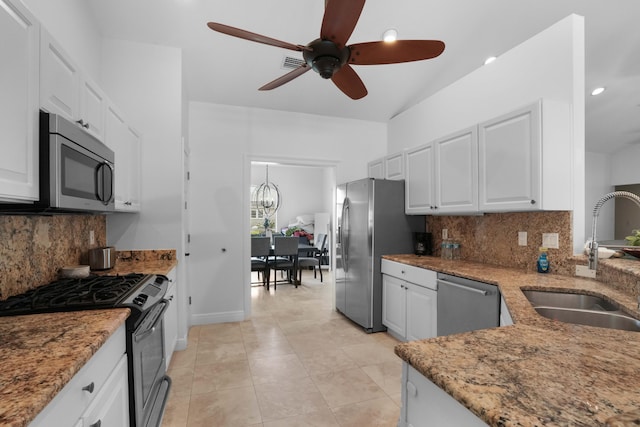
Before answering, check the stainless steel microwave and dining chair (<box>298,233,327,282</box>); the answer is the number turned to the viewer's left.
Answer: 1

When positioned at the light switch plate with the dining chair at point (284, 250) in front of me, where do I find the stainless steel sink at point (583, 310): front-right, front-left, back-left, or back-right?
back-left

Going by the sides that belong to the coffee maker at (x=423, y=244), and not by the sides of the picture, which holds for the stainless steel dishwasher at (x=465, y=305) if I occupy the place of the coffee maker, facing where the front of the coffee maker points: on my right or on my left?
on my left

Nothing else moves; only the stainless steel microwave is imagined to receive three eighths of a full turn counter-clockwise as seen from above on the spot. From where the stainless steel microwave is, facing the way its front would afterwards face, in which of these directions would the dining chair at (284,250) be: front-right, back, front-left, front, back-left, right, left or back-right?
front-right

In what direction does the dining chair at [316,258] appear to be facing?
to the viewer's left

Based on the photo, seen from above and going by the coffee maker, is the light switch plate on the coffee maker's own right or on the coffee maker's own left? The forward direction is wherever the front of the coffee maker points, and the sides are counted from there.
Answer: on the coffee maker's own left

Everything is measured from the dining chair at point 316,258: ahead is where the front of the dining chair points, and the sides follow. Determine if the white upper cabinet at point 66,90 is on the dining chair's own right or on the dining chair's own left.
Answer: on the dining chair's own left

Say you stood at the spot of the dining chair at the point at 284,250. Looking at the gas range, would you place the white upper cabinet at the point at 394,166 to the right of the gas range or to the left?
left

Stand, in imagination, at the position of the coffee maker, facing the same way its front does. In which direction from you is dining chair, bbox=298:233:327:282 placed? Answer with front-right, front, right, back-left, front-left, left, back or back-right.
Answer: right
